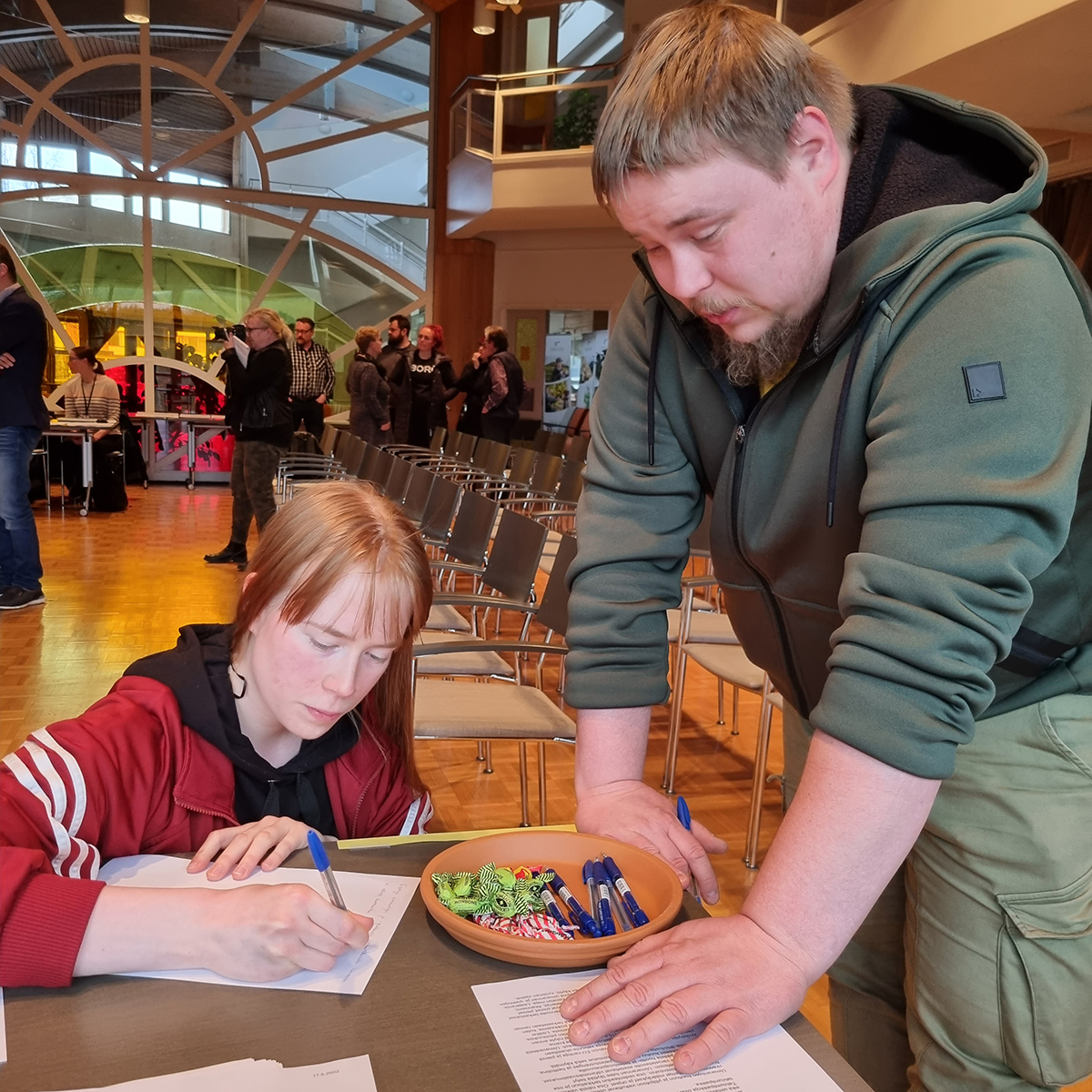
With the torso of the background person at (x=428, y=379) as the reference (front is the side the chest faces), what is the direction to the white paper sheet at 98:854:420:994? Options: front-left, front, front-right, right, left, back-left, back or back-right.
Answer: front-left

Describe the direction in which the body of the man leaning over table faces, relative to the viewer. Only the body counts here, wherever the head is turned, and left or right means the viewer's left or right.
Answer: facing the viewer and to the left of the viewer

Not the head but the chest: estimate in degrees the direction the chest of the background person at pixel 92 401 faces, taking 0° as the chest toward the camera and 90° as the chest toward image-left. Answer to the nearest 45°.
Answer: approximately 45°

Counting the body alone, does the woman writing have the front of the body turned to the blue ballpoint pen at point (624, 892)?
yes

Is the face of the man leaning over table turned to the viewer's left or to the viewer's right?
to the viewer's left

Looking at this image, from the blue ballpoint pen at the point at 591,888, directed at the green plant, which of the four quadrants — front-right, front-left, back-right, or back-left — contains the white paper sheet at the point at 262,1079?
back-left

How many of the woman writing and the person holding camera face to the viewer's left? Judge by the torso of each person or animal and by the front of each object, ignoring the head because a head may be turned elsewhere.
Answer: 1

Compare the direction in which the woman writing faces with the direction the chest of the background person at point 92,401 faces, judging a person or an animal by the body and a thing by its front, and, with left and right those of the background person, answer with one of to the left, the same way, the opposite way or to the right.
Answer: to the left

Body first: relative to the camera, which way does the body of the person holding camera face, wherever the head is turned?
to the viewer's left

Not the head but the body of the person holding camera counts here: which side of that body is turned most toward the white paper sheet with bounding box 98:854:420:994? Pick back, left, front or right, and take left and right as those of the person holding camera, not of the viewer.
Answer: left

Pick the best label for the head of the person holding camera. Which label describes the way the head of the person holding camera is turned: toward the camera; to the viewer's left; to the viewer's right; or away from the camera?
to the viewer's left

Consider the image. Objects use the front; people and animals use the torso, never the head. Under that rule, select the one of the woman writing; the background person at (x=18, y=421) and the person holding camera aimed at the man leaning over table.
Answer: the woman writing
